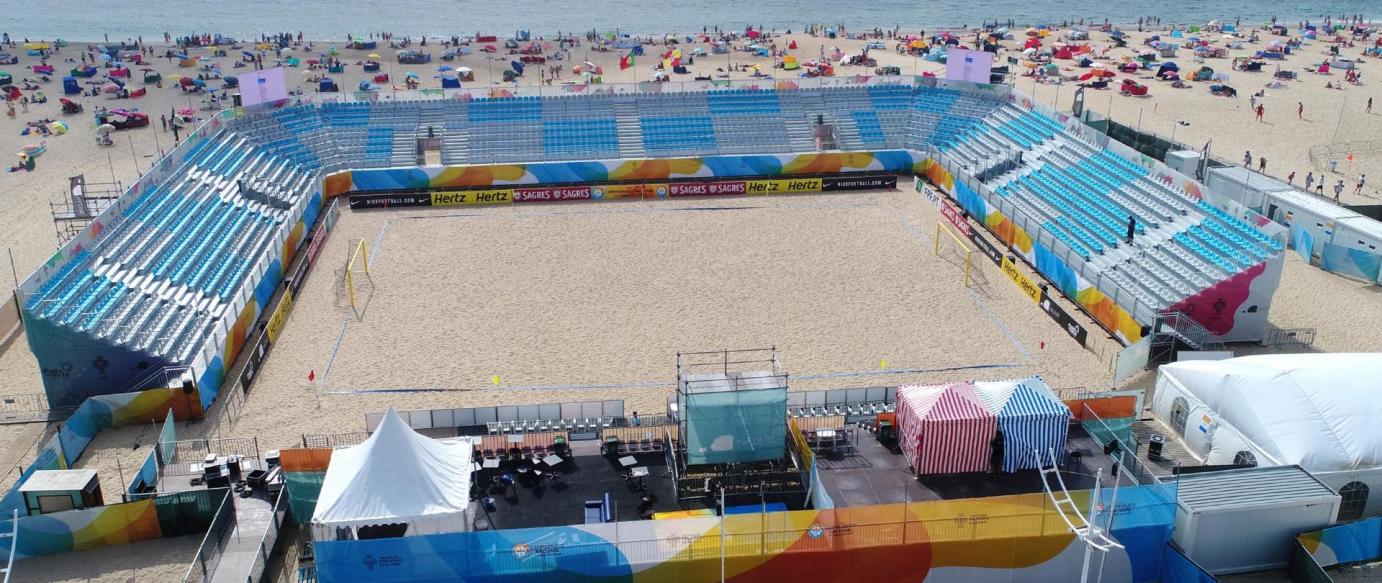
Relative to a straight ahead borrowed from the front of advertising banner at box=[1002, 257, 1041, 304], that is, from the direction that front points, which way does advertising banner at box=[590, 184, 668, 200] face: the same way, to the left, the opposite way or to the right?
to the left

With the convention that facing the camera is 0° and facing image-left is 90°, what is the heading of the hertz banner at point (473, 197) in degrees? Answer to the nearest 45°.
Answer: approximately 0°

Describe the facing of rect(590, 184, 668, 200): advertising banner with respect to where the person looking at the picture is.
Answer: facing the viewer

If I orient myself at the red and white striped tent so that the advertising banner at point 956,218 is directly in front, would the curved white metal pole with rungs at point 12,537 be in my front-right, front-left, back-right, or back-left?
back-left

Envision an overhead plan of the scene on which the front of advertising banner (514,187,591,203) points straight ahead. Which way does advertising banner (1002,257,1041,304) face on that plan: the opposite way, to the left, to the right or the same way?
to the right

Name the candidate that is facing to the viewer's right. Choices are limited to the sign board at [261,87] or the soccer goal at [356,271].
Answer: the soccer goal

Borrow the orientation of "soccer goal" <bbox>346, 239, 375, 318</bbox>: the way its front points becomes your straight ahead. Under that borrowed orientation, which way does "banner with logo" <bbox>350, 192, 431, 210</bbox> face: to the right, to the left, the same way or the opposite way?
to the right

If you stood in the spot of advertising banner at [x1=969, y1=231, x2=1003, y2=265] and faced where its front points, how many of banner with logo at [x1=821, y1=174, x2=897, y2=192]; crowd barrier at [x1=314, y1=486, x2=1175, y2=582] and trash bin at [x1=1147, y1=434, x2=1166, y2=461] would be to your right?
1

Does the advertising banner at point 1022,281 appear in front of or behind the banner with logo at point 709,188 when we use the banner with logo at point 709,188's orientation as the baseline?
in front

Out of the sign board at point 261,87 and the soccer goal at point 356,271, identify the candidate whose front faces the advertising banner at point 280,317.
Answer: the sign board

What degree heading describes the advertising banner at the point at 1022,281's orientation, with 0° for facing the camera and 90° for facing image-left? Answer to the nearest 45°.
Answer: approximately 45°

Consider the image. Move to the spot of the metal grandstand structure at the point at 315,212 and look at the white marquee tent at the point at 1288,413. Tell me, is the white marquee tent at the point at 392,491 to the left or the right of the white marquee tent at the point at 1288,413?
right

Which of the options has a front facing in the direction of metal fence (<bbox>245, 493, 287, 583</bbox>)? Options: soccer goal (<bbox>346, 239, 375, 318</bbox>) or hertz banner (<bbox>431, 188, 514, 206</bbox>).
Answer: the hertz banner

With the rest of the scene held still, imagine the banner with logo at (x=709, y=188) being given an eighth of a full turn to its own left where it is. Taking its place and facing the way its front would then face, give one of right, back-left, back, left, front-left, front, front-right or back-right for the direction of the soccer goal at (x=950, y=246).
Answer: front
